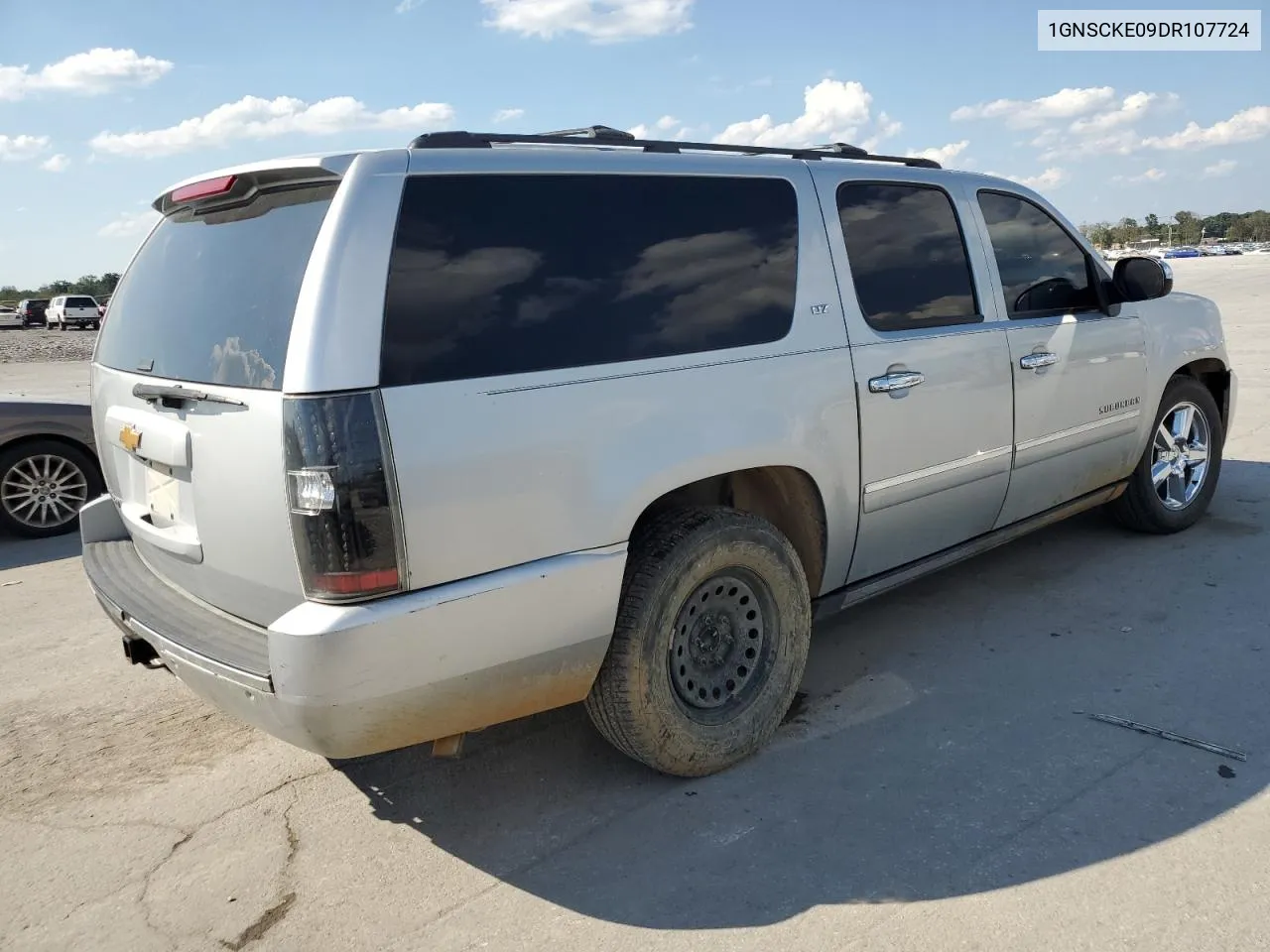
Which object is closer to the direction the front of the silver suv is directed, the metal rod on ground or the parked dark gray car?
the metal rod on ground

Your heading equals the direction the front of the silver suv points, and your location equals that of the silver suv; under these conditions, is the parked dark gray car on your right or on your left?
on your left

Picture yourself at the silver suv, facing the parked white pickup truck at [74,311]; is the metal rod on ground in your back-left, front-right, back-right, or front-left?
back-right

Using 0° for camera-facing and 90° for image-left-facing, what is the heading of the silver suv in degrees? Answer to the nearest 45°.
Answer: approximately 225°

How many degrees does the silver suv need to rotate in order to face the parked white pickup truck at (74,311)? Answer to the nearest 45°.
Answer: approximately 90° to its left
